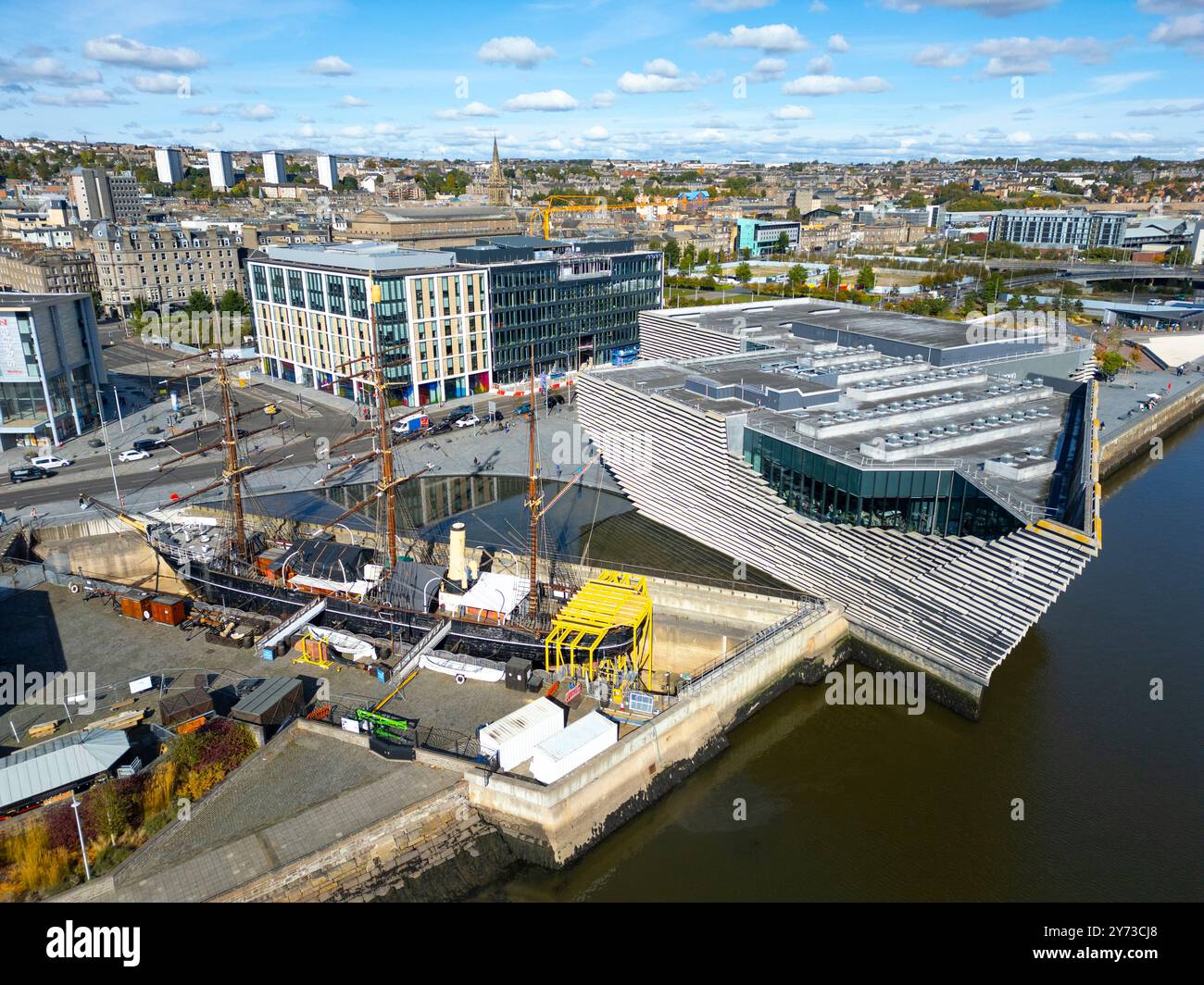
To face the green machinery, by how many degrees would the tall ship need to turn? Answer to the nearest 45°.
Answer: approximately 135° to its left

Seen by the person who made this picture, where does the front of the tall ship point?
facing away from the viewer and to the left of the viewer

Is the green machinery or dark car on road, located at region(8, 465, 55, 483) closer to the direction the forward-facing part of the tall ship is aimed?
the dark car on road

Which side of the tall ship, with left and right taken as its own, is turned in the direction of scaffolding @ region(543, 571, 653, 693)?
back

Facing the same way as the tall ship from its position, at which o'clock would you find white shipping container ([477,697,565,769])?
The white shipping container is roughly at 7 o'clock from the tall ship.

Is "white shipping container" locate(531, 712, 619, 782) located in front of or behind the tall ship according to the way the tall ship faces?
behind

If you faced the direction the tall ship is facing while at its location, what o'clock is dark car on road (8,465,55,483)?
The dark car on road is roughly at 12 o'clock from the tall ship.

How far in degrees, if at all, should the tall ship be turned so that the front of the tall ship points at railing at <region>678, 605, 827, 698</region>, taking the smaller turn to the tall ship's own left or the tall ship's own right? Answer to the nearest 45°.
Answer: approximately 180°

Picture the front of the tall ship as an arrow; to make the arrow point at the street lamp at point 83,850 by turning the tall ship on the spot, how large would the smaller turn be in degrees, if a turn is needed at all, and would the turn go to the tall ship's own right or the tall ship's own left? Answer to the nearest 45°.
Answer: approximately 90° to the tall ship's own left
